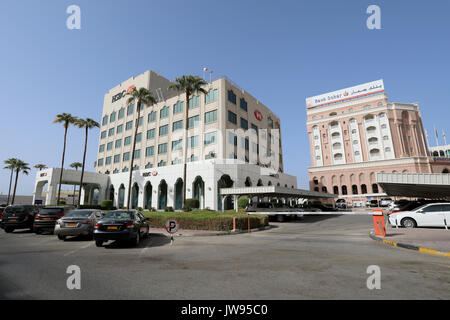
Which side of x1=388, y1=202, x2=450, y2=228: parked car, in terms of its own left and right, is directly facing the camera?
left

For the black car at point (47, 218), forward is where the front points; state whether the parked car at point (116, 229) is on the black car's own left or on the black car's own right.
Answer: on the black car's own right

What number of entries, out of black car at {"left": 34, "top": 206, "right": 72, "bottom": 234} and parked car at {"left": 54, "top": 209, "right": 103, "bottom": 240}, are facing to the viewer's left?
0

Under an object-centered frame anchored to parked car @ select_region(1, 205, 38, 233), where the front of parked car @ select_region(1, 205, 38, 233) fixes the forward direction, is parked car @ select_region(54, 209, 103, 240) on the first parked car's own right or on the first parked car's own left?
on the first parked car's own right

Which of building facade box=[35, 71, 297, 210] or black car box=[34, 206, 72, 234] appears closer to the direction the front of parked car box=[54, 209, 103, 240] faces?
the building facade

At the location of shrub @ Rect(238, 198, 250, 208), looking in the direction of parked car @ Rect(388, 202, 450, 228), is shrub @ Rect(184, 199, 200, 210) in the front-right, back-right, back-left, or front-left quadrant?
back-right

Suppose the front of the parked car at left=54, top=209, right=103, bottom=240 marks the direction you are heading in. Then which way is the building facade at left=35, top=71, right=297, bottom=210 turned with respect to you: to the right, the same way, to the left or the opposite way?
the opposite way

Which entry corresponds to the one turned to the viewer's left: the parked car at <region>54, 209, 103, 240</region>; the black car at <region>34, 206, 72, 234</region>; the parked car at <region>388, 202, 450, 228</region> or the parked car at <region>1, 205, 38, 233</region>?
the parked car at <region>388, 202, 450, 228</region>

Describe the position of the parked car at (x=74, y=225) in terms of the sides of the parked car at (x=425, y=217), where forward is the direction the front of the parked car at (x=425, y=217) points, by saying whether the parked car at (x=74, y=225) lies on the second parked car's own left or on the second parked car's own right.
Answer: on the second parked car's own left

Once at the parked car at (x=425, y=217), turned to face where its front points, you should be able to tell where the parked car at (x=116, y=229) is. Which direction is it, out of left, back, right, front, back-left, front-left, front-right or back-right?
front-left

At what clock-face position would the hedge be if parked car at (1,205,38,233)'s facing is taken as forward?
The hedge is roughly at 3 o'clock from the parked car.

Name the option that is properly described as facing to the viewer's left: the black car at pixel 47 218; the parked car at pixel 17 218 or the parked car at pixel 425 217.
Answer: the parked car at pixel 425 217

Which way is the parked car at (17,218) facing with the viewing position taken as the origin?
facing away from the viewer and to the right of the viewer
